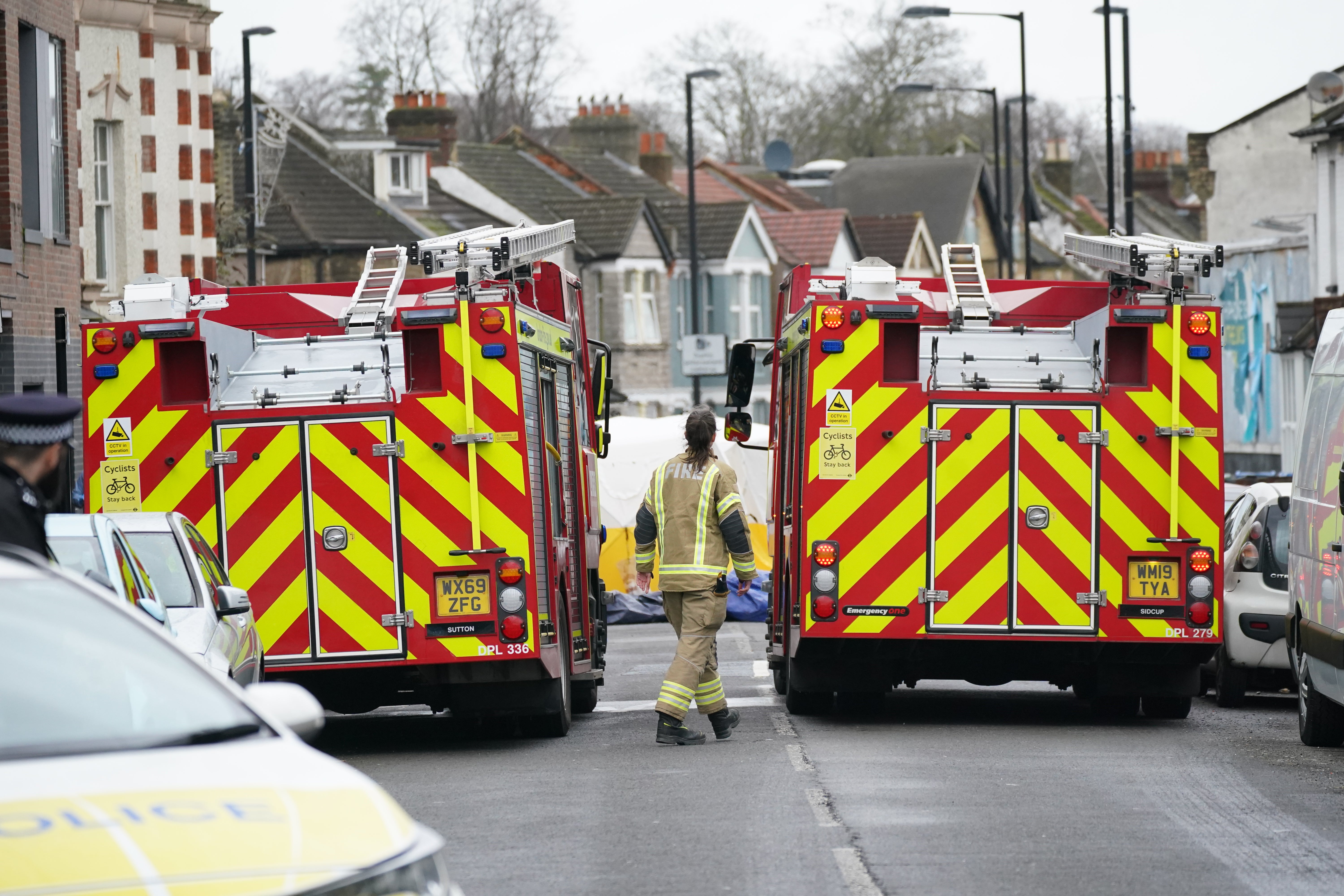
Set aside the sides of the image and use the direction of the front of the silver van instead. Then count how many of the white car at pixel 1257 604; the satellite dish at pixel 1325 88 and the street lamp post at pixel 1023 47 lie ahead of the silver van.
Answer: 3

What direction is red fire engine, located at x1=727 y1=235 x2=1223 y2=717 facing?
away from the camera

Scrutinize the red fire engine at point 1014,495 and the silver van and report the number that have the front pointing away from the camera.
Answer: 2

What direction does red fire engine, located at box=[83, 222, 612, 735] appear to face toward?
away from the camera

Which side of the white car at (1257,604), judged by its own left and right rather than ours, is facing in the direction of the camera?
back

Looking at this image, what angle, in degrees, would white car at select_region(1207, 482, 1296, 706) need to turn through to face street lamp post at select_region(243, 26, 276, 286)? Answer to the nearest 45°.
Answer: approximately 45° to its left

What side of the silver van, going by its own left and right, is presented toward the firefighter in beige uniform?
left

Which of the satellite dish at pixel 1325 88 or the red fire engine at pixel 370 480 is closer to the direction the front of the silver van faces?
the satellite dish
